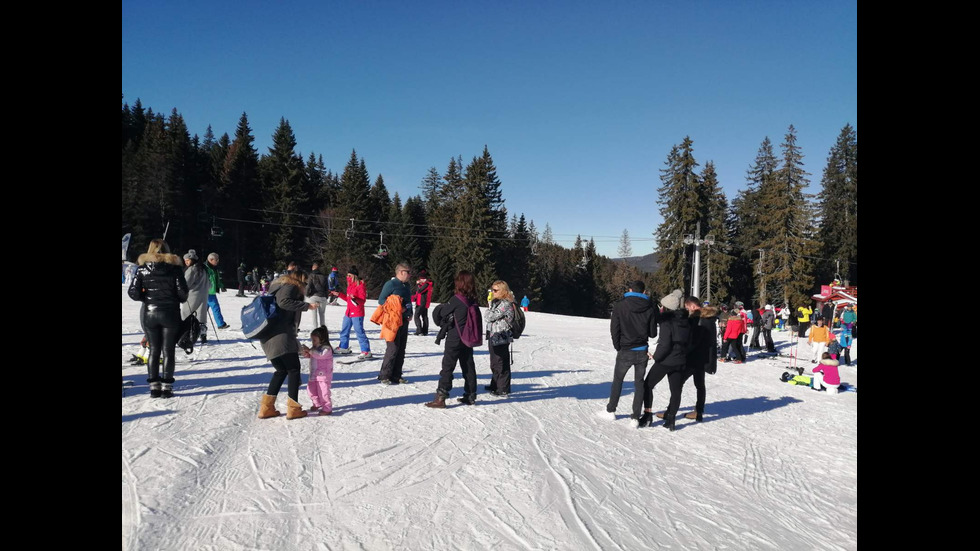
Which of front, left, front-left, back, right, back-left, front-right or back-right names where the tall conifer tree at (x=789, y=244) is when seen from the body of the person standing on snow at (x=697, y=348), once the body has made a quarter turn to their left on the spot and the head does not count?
back

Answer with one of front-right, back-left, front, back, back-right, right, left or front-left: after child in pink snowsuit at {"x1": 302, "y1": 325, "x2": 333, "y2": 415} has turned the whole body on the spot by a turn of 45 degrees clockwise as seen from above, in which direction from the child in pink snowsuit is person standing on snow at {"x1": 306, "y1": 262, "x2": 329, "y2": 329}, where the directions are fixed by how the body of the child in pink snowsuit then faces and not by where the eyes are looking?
front-right

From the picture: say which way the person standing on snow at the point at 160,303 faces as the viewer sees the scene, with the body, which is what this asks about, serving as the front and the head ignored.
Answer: away from the camera

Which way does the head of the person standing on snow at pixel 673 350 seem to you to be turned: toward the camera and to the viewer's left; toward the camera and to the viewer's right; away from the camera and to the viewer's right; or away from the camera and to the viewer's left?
away from the camera and to the viewer's left

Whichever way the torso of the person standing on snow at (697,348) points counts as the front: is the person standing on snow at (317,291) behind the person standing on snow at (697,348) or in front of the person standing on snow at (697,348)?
in front

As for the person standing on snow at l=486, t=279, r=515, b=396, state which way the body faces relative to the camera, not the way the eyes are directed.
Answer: to the viewer's left

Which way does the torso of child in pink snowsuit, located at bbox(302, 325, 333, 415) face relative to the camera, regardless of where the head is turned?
to the viewer's left

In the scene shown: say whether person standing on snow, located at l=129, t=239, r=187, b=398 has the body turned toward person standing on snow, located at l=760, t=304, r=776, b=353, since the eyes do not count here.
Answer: no

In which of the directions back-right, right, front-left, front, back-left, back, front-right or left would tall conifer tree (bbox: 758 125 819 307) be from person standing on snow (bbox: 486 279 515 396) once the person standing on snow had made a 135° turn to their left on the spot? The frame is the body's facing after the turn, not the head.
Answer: left

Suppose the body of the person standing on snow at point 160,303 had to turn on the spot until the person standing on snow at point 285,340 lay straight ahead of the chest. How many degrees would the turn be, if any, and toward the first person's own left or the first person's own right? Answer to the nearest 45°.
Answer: approximately 135° to the first person's own right

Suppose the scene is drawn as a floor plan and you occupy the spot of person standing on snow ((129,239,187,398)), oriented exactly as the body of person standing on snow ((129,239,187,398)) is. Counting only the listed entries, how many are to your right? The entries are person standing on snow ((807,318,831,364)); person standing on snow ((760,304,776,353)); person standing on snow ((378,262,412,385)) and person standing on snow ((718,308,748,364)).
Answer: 4

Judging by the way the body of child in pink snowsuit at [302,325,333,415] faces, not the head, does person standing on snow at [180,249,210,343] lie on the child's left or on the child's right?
on the child's right
